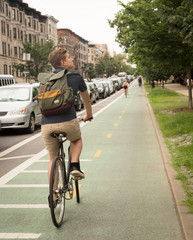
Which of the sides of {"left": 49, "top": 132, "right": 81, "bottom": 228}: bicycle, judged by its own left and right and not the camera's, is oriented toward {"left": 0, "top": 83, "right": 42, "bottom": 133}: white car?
front

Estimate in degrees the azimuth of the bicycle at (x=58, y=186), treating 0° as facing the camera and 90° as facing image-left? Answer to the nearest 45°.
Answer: approximately 180°

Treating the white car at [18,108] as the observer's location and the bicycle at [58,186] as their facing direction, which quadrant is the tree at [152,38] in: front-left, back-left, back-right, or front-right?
back-left

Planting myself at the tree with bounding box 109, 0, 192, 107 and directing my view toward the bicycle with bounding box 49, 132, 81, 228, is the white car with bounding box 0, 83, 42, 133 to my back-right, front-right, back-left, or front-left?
front-right

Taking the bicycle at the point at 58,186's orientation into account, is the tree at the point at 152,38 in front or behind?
in front
